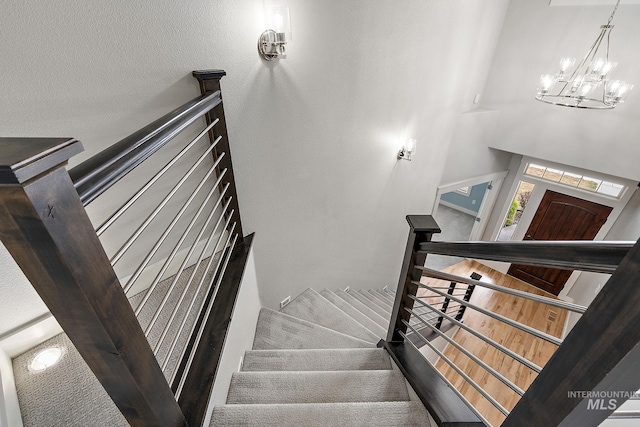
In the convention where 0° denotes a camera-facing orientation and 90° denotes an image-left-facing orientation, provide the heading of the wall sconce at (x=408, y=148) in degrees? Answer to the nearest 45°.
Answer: approximately 315°

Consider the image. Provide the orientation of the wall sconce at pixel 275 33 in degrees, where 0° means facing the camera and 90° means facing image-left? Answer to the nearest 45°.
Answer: approximately 315°

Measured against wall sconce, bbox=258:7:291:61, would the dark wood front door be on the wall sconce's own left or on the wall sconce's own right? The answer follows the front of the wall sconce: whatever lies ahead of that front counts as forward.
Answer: on the wall sconce's own left

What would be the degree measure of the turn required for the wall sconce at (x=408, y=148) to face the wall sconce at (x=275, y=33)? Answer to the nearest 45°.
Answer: approximately 90° to its right

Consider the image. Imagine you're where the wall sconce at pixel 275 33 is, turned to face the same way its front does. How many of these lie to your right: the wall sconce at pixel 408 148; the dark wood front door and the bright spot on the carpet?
1

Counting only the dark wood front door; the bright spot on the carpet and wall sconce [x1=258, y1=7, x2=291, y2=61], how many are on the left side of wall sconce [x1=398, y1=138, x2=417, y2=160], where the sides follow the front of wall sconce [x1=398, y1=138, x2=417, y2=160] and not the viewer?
1

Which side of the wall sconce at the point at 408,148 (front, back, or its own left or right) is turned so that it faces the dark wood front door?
left

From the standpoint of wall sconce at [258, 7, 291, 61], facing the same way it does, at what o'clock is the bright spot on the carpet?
The bright spot on the carpet is roughly at 3 o'clock from the wall sconce.

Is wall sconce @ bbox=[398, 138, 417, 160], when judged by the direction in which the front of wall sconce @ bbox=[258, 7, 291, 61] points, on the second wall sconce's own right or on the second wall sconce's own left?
on the second wall sconce's own left
